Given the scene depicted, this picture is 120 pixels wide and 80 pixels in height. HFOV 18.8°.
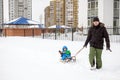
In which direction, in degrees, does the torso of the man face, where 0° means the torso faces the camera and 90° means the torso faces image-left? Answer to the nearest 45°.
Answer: approximately 0°
